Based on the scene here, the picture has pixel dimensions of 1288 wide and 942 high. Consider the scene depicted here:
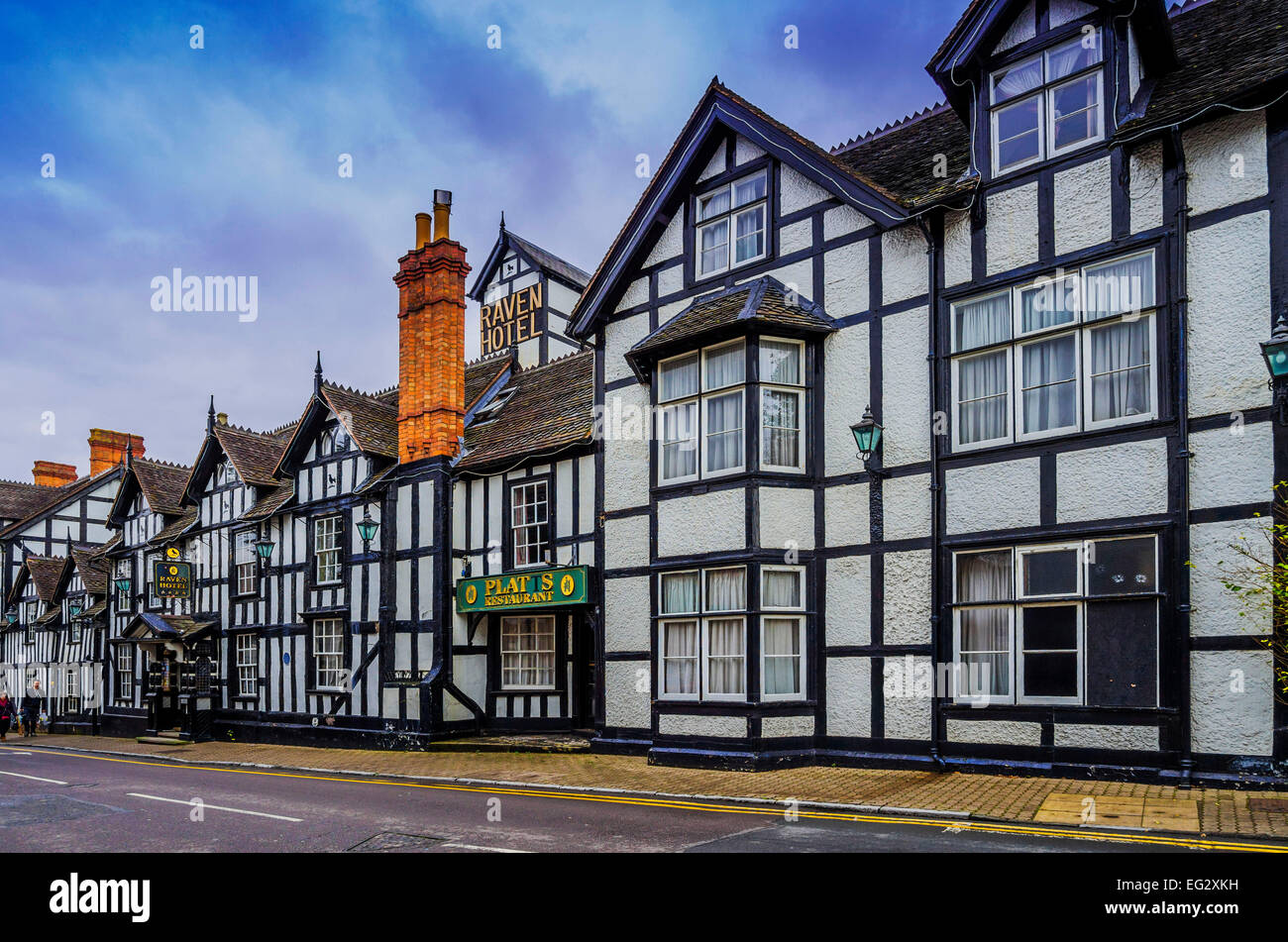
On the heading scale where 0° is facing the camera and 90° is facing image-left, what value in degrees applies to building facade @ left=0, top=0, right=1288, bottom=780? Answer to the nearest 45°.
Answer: approximately 45°

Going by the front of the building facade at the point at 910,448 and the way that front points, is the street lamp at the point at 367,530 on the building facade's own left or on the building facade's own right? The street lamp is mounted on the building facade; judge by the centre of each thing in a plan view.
on the building facade's own right

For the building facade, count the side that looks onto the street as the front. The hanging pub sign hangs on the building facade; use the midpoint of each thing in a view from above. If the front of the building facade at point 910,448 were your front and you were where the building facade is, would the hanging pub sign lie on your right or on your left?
on your right
